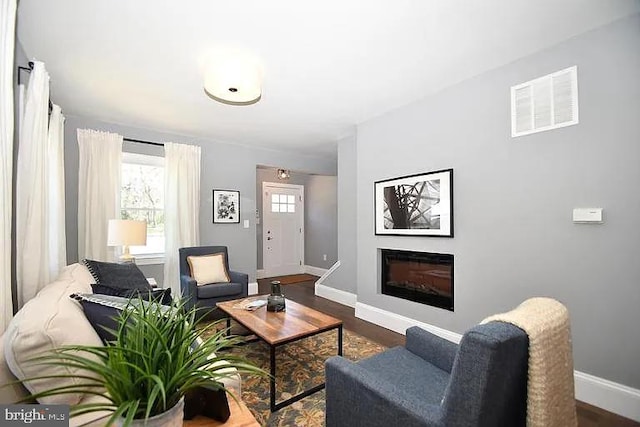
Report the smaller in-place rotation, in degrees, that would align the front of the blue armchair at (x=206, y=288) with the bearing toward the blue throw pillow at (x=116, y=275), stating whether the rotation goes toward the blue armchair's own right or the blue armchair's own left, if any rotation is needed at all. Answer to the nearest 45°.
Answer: approximately 90° to the blue armchair's own right

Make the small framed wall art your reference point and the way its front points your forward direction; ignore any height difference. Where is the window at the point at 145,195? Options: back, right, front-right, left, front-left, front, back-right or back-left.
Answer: right

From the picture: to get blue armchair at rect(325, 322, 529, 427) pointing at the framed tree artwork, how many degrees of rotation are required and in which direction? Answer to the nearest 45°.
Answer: approximately 45° to its right

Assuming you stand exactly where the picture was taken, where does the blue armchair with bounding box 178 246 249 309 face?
facing the viewer and to the right of the viewer

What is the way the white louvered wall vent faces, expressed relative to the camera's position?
facing the viewer and to the left of the viewer

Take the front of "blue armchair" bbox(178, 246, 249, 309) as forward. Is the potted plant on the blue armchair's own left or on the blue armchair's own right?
on the blue armchair's own right

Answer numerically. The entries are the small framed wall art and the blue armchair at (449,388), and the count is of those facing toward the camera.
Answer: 1

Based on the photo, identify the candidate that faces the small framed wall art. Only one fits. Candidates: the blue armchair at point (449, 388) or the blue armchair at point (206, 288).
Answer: the blue armchair at point (449, 388)

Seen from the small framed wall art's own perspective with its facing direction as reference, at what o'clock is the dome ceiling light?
The dome ceiling light is roughly at 12 o'clock from the small framed wall art.

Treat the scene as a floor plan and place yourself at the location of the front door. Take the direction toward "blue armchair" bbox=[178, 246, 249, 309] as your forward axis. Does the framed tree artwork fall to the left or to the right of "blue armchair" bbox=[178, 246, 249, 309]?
left

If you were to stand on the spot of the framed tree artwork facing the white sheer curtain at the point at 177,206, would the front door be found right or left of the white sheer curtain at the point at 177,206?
right

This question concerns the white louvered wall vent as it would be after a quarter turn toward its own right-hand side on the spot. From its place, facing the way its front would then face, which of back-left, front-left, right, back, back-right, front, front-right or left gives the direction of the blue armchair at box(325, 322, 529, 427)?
back-left

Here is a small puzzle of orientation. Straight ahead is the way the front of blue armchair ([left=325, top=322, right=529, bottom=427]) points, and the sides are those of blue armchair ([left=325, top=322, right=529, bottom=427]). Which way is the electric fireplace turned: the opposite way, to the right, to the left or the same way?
to the left

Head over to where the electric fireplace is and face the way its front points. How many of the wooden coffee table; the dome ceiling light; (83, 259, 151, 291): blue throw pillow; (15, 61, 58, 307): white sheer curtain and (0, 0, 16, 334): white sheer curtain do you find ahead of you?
5

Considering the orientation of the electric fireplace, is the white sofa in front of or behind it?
in front

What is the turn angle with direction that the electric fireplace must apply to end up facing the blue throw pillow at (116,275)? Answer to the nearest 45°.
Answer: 0° — it already faces it

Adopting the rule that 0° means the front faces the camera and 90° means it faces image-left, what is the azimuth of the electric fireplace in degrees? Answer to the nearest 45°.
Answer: approximately 45°
